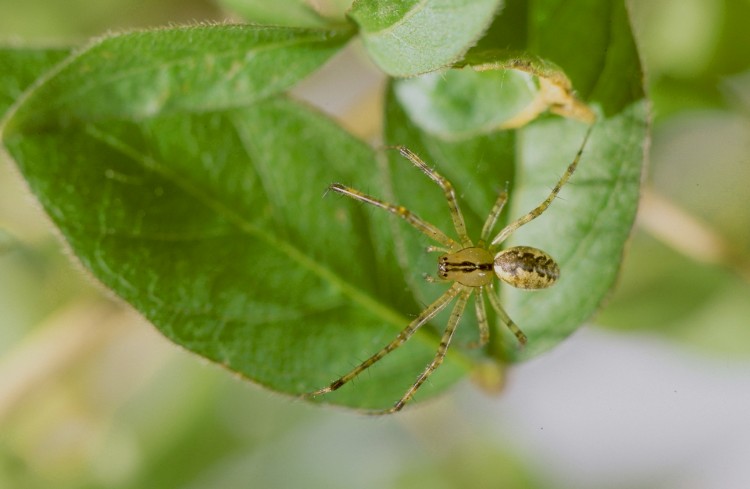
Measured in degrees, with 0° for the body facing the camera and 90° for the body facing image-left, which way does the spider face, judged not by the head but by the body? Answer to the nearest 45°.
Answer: approximately 90°
